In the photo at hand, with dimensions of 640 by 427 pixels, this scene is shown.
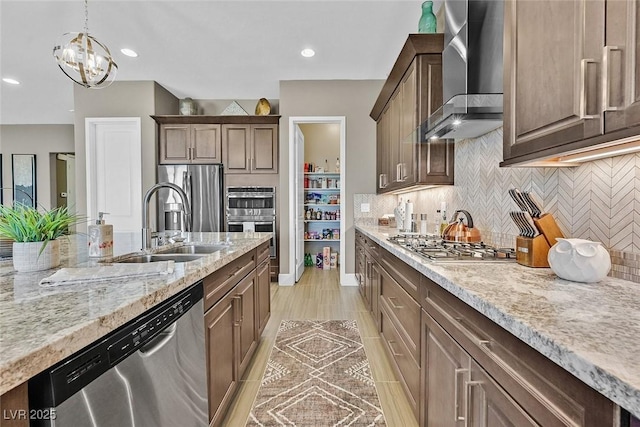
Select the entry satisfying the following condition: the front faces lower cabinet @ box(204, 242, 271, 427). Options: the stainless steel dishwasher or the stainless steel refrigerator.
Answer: the stainless steel refrigerator

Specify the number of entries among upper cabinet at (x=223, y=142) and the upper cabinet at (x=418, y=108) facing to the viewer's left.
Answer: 1

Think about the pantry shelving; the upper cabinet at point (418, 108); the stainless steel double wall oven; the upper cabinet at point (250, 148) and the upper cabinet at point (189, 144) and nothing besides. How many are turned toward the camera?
4

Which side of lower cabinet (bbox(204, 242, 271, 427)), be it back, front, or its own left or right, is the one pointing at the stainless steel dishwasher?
right

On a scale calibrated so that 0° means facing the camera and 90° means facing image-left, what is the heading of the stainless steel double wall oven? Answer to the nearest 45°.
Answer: approximately 0°

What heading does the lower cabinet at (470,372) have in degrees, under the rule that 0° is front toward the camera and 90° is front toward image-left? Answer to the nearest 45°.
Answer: approximately 45°

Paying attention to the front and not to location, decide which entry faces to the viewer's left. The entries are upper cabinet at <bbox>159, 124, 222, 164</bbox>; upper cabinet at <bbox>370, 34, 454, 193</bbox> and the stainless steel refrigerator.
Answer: upper cabinet at <bbox>370, 34, 454, 193</bbox>

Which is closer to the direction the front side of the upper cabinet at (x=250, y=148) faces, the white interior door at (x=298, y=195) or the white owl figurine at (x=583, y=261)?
the white owl figurine

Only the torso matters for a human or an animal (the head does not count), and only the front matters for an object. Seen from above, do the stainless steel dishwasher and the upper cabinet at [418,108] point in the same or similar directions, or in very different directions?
very different directions

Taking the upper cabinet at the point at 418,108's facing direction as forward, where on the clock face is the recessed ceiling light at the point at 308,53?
The recessed ceiling light is roughly at 1 o'clock from the upper cabinet.

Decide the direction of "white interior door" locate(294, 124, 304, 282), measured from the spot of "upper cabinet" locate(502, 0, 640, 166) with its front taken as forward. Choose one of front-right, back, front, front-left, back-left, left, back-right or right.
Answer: right

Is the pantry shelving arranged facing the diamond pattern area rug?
yes

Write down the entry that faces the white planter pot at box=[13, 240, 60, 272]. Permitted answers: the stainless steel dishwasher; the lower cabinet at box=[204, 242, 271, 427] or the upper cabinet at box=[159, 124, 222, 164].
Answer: the upper cabinet

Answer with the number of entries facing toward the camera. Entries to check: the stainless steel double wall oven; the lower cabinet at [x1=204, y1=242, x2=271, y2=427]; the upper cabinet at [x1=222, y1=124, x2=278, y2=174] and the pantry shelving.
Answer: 3

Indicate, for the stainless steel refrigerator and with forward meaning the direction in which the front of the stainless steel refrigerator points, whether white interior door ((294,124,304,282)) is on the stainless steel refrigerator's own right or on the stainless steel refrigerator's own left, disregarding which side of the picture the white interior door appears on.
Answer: on the stainless steel refrigerator's own left

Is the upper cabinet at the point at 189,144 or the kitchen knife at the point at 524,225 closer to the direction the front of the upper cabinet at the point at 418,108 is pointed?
the upper cabinet
